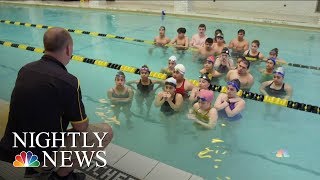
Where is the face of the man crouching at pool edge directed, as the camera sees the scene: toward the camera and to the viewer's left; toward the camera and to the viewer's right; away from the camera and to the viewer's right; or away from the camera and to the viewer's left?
away from the camera and to the viewer's right

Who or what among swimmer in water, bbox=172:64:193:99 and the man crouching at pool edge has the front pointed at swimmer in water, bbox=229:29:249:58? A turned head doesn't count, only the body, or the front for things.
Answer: the man crouching at pool edge

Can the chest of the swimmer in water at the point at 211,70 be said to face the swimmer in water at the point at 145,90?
yes

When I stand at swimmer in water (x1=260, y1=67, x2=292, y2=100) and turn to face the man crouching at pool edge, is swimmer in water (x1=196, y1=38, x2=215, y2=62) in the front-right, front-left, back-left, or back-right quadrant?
back-right

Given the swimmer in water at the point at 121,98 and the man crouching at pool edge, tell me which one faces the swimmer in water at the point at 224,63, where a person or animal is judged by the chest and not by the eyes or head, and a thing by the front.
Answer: the man crouching at pool edge

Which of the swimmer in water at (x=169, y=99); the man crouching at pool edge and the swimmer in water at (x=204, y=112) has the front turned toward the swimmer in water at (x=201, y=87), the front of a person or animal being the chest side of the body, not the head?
the man crouching at pool edge

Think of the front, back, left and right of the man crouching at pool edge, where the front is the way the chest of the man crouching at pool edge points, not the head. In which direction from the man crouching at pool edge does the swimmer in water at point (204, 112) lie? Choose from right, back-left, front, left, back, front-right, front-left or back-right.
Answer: front

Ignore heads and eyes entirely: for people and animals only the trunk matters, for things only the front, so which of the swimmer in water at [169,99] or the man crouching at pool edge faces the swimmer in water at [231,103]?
the man crouching at pool edge

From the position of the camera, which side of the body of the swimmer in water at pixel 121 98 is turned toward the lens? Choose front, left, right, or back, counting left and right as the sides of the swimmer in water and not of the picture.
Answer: front

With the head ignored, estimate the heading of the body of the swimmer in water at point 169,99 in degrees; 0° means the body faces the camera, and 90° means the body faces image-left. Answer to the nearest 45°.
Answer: approximately 45°

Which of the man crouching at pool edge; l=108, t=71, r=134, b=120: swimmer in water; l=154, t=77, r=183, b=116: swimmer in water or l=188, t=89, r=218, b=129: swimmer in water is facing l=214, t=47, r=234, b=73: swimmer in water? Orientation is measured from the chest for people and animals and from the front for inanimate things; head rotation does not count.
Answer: the man crouching at pool edge

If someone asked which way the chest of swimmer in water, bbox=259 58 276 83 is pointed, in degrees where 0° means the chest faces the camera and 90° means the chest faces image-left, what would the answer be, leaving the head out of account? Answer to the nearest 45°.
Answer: approximately 45°

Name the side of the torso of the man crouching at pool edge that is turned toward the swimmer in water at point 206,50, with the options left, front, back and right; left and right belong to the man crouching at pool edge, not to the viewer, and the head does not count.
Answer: front

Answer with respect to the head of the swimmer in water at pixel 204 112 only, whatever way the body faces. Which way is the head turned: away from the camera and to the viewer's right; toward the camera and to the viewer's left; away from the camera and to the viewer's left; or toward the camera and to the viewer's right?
toward the camera and to the viewer's left

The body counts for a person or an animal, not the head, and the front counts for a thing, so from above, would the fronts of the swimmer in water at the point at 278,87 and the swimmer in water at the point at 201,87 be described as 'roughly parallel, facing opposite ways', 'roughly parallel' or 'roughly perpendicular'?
roughly parallel

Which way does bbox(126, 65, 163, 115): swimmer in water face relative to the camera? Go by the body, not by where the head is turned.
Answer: toward the camera

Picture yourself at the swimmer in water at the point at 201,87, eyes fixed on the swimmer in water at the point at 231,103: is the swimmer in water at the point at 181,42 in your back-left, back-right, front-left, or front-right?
back-left
